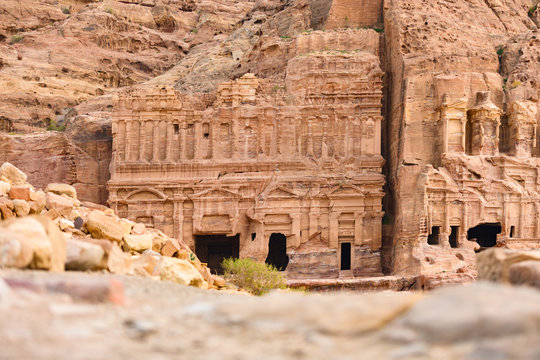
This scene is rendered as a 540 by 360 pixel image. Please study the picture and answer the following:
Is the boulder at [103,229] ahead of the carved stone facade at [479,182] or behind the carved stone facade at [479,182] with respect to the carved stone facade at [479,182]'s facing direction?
ahead

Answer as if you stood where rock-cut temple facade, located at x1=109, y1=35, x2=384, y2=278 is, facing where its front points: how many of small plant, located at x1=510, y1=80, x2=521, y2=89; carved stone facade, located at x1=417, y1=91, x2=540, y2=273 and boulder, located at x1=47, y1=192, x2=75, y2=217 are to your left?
2

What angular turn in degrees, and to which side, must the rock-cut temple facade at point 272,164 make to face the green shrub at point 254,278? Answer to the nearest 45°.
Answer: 0° — it already faces it

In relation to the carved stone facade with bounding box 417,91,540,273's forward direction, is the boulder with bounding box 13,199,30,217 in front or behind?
in front

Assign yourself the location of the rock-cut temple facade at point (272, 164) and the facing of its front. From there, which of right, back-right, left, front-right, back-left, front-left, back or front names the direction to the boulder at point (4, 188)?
front-right

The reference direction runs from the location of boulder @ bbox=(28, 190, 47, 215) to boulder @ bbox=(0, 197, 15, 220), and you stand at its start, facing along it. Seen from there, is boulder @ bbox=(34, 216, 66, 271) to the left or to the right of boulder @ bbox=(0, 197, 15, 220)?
left

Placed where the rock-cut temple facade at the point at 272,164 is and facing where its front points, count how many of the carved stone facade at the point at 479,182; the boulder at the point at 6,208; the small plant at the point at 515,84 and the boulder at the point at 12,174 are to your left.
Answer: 2

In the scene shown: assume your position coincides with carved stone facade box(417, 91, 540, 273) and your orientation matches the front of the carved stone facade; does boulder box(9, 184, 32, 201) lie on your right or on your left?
on your right

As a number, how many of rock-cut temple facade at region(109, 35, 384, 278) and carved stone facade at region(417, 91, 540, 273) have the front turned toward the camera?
2

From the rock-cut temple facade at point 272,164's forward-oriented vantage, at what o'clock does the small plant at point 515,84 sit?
The small plant is roughly at 9 o'clock from the rock-cut temple facade.

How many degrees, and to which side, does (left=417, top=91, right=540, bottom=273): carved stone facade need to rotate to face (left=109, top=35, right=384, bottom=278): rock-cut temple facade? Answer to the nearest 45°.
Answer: approximately 90° to its right

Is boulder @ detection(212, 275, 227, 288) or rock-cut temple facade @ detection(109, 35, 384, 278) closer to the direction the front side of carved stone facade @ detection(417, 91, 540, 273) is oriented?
the boulder

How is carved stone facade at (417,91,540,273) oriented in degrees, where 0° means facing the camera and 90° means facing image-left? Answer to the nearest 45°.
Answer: approximately 0°

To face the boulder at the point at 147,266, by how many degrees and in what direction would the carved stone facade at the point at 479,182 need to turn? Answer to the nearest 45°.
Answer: approximately 45° to its right
